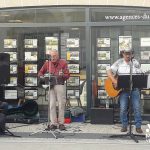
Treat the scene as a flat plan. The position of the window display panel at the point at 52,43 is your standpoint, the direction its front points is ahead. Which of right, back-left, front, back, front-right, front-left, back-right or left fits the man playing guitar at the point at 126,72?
front-left

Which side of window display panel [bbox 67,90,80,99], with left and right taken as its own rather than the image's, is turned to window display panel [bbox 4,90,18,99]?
right

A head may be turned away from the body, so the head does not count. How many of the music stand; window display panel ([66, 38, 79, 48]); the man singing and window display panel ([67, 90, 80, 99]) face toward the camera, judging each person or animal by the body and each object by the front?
3

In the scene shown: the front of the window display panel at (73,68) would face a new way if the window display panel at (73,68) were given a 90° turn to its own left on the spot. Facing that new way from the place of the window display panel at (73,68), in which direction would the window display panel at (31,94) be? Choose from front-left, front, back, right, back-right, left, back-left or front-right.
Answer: back

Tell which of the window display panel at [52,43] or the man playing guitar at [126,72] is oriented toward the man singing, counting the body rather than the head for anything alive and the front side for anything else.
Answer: the window display panel

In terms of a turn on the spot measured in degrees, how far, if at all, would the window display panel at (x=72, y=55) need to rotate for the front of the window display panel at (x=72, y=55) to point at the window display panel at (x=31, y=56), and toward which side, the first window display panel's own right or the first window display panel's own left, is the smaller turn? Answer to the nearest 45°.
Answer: approximately 90° to the first window display panel's own right

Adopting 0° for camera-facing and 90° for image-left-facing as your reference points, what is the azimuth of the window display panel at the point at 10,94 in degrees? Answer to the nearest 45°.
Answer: approximately 0°

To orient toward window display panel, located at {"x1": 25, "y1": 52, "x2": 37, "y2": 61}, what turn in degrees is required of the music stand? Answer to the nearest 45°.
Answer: approximately 45° to its left

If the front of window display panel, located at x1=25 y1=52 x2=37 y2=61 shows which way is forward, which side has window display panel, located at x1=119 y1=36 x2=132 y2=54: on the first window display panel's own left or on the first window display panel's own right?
on the first window display panel's own left

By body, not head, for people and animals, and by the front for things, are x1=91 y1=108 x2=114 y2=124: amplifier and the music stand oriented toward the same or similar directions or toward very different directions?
very different directions

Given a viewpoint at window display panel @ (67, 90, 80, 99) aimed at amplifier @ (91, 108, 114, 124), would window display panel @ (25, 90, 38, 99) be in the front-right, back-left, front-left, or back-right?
back-right

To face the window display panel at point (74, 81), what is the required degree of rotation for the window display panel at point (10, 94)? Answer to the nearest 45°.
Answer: approximately 90° to its left
